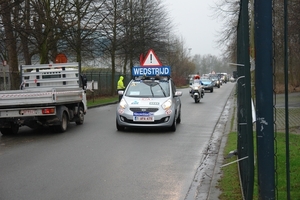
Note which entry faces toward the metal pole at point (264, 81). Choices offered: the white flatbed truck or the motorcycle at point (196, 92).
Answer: the motorcycle

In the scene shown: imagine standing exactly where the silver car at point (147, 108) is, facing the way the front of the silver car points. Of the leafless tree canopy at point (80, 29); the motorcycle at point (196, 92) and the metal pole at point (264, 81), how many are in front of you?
1

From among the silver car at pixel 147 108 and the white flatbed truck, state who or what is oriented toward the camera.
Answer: the silver car

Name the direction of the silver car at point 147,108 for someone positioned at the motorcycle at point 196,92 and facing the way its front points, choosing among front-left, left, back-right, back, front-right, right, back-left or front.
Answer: front

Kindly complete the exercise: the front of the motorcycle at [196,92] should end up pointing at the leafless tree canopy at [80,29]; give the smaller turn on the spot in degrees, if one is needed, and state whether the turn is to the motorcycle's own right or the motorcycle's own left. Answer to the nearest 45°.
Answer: approximately 90° to the motorcycle's own right

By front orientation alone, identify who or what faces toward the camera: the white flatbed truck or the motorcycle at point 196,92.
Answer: the motorcycle

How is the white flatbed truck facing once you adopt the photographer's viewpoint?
facing away from the viewer and to the right of the viewer

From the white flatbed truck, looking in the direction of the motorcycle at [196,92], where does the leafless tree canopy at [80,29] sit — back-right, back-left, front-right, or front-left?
front-left

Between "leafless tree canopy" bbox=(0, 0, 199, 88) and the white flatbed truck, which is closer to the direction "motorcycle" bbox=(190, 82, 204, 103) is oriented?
the white flatbed truck

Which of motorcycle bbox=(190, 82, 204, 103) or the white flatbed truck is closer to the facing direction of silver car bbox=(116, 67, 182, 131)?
the white flatbed truck

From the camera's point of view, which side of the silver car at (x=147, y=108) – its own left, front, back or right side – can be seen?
front

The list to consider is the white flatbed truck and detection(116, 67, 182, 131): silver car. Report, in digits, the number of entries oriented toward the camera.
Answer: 1

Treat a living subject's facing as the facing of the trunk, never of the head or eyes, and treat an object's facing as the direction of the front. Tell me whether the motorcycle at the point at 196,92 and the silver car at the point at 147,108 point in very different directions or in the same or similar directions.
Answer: same or similar directions

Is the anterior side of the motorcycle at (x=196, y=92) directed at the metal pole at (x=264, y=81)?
yes
